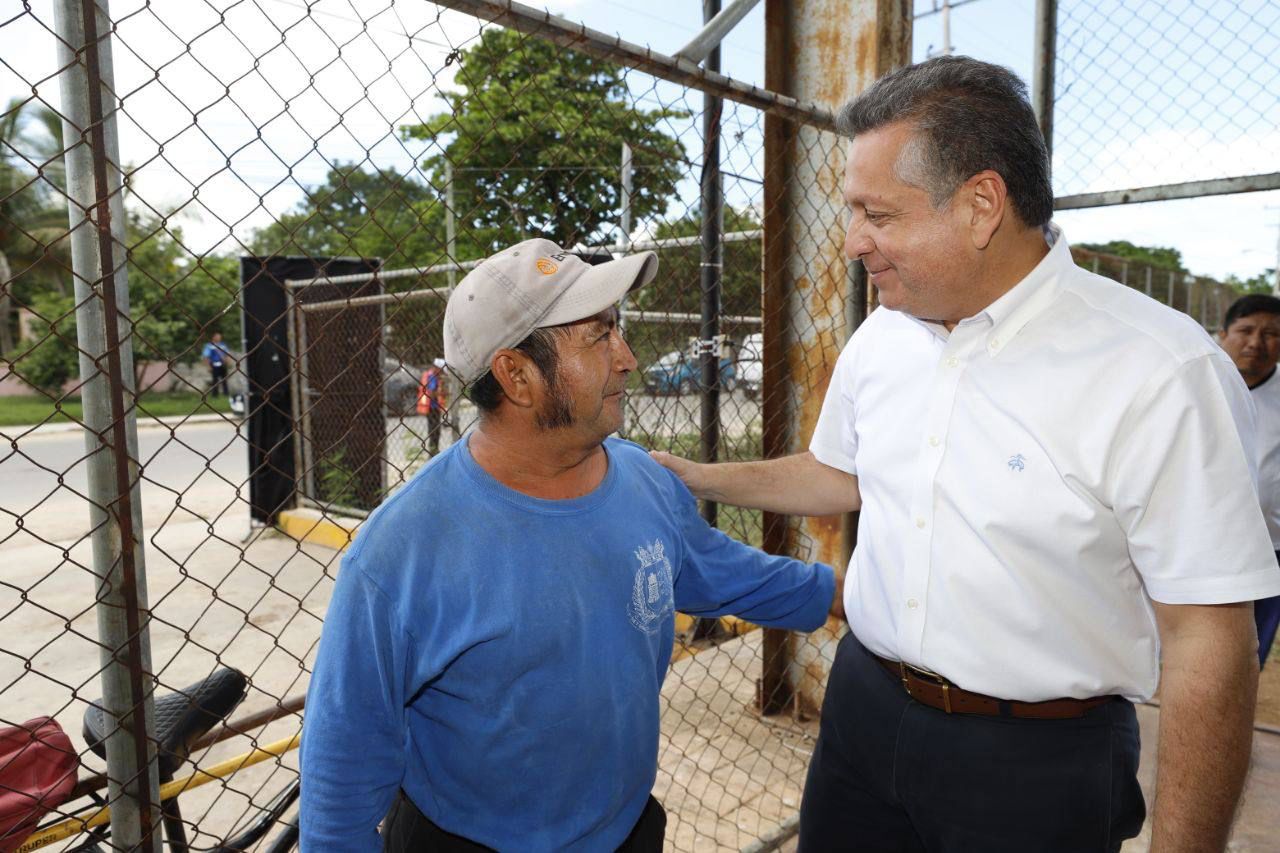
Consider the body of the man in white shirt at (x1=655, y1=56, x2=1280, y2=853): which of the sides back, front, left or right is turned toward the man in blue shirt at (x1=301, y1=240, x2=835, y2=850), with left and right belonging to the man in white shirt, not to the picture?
front

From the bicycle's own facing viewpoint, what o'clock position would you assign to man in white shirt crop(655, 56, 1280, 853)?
The man in white shirt is roughly at 1 o'clock from the bicycle.

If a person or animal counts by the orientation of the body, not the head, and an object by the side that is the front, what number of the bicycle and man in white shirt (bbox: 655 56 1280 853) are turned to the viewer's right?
1

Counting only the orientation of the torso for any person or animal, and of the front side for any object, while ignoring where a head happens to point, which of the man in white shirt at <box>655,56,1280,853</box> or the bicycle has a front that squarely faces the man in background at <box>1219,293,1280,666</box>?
the bicycle

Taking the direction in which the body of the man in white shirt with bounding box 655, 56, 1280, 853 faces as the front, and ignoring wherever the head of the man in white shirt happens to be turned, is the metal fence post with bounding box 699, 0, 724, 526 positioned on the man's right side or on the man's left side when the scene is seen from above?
on the man's right side

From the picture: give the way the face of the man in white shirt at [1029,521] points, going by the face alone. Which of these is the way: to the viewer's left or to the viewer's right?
to the viewer's left

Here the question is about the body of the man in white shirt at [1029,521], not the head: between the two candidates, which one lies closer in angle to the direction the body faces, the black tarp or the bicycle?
the bicycle

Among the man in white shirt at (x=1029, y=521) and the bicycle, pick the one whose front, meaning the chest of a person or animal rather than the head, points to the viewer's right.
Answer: the bicycle

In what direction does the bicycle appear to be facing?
to the viewer's right

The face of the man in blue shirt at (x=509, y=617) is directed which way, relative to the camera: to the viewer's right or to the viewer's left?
to the viewer's right

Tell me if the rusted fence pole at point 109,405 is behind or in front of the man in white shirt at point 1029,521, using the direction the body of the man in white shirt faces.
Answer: in front

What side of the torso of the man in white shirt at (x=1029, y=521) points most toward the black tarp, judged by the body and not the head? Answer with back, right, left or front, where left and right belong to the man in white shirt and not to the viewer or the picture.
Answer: right

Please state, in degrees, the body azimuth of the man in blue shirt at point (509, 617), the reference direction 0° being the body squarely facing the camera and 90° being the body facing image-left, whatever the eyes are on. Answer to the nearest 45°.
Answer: approximately 315°

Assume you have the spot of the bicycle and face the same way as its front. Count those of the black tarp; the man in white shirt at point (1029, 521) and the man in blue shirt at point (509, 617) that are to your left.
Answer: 1

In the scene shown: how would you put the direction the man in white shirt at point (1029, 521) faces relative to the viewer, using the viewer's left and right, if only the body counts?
facing the viewer and to the left of the viewer
